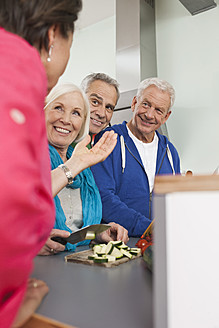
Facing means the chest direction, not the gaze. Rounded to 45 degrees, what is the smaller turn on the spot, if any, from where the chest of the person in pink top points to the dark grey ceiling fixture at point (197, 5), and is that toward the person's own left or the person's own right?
0° — they already face it

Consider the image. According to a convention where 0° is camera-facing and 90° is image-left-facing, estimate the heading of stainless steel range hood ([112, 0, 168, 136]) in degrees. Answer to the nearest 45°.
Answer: approximately 45°

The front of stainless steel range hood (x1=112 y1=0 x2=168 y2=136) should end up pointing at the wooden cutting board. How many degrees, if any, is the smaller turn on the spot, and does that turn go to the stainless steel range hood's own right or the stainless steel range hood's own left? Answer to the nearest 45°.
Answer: approximately 45° to the stainless steel range hood's own left

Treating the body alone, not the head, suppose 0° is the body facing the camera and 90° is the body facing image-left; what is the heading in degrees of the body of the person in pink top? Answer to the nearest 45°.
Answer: approximately 225°

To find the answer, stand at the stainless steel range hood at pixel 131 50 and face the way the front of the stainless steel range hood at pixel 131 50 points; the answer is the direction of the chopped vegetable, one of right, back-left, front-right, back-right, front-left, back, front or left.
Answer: front-left

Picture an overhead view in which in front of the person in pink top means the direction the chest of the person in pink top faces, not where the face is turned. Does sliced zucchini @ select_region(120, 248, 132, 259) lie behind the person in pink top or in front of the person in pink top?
in front

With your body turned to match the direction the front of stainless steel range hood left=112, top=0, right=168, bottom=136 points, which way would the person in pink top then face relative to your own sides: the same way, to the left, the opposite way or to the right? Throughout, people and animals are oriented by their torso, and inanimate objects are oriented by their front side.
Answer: the opposite way

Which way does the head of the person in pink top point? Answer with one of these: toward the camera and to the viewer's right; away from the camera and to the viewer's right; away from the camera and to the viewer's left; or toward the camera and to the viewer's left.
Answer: away from the camera and to the viewer's right

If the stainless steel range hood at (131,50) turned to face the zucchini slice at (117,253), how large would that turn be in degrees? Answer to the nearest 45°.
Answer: approximately 45° to its left

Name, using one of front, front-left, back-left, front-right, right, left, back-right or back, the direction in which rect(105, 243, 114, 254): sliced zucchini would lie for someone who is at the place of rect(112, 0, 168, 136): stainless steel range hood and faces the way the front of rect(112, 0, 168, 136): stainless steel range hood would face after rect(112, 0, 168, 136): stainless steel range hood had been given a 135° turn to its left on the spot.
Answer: right

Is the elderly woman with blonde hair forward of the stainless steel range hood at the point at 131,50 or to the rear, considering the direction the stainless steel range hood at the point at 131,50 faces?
forward
